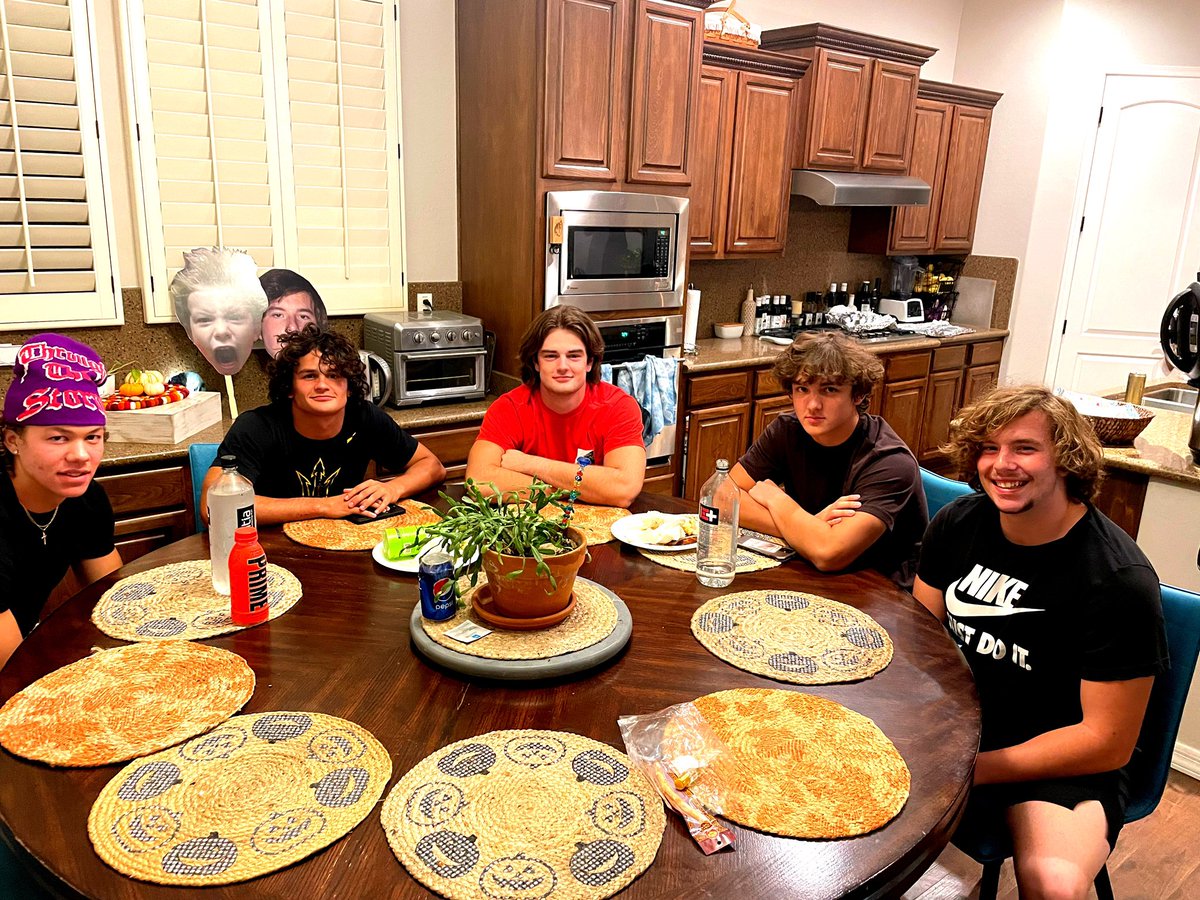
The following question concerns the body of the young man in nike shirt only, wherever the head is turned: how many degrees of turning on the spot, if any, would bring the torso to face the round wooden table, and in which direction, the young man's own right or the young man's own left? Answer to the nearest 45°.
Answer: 0° — they already face it

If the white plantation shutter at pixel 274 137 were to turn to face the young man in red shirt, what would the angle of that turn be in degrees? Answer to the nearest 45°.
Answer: approximately 45° to its left

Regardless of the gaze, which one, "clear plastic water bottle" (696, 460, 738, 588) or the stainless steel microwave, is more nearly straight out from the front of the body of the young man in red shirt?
the clear plastic water bottle

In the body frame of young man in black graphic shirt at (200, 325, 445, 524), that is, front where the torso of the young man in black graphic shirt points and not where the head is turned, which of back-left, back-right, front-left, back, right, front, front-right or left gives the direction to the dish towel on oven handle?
back-left

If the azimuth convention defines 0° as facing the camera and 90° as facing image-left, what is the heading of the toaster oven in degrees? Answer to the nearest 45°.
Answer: approximately 315°

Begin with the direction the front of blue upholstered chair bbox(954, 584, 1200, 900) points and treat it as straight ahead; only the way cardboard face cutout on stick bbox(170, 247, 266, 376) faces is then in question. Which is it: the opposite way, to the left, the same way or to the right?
to the left

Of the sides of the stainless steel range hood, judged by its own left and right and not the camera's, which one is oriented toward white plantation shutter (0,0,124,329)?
right
